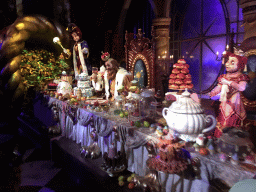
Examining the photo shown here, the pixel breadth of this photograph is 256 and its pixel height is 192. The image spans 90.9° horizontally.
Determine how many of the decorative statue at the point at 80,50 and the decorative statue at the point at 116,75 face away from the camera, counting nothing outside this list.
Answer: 0

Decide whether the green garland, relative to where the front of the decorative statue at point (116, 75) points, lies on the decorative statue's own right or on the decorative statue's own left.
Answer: on the decorative statue's own right

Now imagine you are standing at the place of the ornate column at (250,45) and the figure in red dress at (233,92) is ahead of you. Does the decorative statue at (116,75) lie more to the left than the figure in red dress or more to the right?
right

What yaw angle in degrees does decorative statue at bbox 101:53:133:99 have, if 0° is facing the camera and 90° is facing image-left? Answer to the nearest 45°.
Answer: approximately 45°

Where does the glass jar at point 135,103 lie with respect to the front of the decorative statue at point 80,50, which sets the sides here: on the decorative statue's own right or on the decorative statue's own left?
on the decorative statue's own left

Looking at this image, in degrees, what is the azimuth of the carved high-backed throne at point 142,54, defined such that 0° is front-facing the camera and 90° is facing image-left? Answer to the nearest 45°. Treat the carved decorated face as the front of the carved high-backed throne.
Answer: approximately 45°

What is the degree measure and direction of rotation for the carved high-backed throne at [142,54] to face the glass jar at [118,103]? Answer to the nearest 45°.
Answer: approximately 45° to its left

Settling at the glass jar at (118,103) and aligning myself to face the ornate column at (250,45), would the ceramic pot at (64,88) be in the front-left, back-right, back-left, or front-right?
back-left

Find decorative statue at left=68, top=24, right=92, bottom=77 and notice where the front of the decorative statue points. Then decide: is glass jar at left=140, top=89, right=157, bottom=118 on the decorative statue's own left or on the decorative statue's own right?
on the decorative statue's own left

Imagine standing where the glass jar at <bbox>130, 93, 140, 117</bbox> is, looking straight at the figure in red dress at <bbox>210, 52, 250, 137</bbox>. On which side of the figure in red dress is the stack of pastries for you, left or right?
left

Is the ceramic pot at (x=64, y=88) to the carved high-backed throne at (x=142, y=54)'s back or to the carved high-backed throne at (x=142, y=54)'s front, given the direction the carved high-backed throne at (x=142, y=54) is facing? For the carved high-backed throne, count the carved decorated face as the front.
to the front

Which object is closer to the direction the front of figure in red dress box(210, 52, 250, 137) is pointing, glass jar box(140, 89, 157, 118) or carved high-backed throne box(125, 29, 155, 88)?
the glass jar

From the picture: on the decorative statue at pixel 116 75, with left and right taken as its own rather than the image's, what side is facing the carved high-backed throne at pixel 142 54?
back
